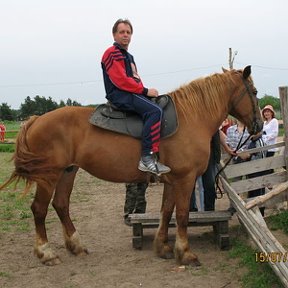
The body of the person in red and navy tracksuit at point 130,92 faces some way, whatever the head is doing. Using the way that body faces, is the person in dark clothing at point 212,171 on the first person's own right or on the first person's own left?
on the first person's own left

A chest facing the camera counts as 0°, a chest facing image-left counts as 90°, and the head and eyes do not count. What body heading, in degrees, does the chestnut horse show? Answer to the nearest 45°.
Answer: approximately 270°

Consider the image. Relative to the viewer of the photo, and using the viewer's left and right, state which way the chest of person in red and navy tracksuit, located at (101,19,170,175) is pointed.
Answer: facing to the right of the viewer
